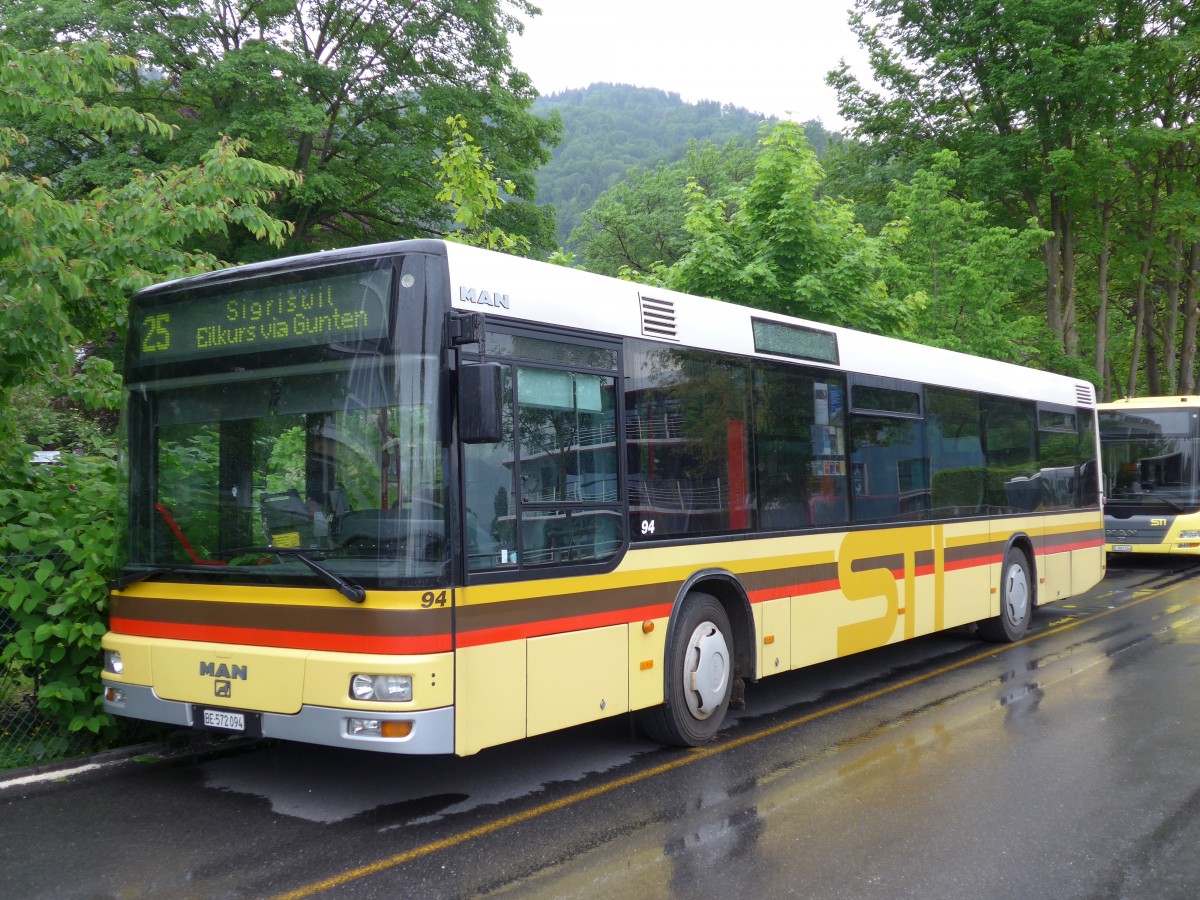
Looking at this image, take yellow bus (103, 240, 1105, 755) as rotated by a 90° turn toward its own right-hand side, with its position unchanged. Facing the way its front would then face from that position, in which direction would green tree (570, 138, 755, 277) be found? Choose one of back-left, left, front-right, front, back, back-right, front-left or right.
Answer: front-right

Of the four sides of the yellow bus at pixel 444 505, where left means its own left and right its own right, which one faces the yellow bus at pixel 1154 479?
back

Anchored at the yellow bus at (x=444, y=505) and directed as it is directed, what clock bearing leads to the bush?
The bush is roughly at 2 o'clock from the yellow bus.

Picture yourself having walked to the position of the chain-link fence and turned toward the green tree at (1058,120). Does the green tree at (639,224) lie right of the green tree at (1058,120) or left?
left

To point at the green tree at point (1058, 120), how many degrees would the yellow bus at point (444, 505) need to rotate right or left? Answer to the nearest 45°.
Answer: approximately 180°

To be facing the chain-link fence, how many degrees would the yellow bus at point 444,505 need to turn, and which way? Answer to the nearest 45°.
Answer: approximately 45° to its right

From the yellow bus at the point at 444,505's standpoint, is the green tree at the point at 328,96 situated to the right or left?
on its right

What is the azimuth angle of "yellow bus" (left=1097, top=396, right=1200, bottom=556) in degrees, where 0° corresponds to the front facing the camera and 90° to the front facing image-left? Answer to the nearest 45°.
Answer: approximately 0°

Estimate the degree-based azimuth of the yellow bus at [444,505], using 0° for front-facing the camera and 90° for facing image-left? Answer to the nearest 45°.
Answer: approximately 45°

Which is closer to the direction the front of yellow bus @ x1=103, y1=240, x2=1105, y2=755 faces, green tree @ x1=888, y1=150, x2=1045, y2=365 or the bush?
the bush

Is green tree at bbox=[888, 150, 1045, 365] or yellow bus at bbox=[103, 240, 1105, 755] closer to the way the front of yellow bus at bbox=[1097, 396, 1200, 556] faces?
the yellow bus
